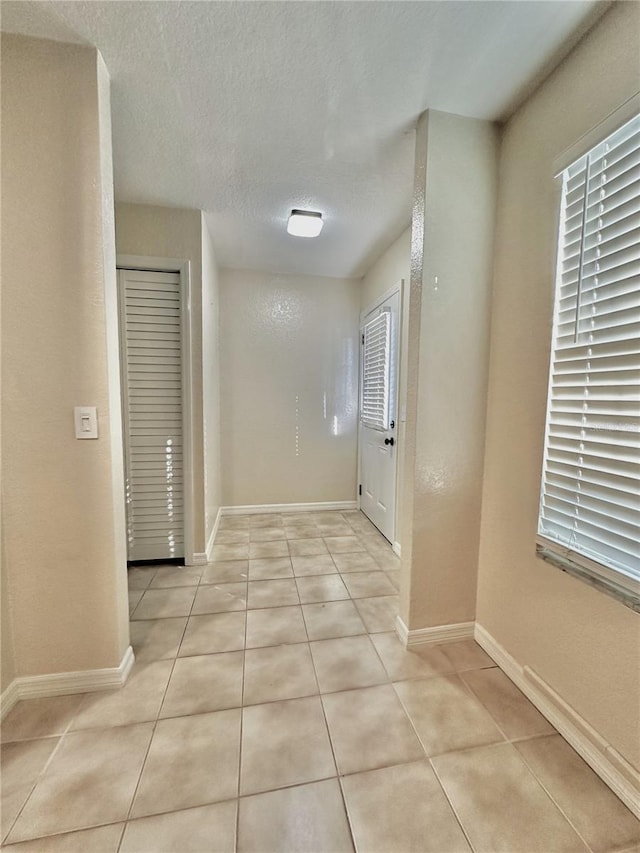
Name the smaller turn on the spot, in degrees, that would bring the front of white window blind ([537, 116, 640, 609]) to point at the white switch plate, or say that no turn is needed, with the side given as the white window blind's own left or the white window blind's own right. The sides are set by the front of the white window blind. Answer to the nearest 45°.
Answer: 0° — it already faces it

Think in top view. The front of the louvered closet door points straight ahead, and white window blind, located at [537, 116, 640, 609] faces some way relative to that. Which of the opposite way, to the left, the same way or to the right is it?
to the right

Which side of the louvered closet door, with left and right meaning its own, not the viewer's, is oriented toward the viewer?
front

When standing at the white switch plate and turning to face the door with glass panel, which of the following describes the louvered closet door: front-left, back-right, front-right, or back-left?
front-left

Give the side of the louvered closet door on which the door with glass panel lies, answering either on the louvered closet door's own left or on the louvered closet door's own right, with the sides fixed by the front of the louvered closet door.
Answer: on the louvered closet door's own left

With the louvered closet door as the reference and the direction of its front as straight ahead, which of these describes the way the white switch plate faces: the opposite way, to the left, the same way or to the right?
the same way

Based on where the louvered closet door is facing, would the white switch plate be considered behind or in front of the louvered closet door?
in front

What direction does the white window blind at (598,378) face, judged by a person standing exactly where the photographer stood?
facing the viewer and to the left of the viewer

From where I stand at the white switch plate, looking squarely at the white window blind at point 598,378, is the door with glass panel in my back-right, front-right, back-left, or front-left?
front-left

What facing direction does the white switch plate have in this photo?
toward the camera
